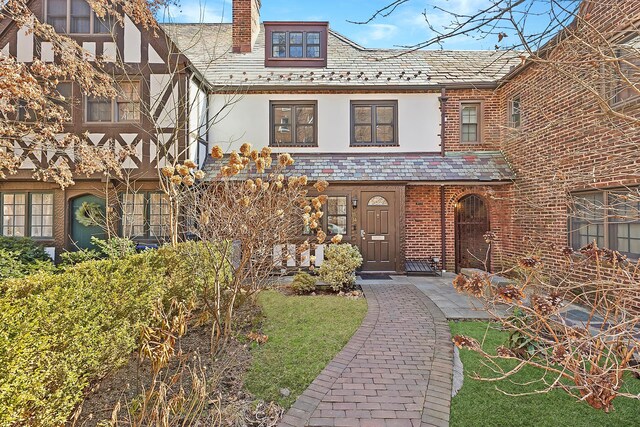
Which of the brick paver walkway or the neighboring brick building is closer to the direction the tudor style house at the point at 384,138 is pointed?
the brick paver walkway

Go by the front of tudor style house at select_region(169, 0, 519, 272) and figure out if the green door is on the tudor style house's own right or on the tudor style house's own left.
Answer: on the tudor style house's own right

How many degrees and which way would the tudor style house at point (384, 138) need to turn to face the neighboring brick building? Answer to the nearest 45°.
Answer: approximately 45° to its left

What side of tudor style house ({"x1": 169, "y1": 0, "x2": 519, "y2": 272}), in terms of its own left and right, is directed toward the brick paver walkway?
front

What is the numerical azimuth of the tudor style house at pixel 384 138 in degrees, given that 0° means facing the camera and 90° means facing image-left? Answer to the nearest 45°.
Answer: approximately 0°
